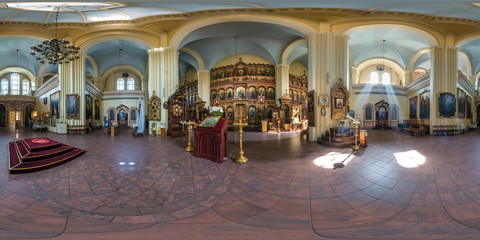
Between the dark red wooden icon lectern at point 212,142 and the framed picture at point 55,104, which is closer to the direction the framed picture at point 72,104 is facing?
the dark red wooden icon lectern

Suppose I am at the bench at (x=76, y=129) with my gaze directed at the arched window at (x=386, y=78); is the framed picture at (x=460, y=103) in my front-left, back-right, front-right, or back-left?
front-right

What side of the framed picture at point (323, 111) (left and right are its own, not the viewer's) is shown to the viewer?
front

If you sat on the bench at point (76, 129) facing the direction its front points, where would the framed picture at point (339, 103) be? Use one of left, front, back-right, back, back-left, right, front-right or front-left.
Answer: front-left

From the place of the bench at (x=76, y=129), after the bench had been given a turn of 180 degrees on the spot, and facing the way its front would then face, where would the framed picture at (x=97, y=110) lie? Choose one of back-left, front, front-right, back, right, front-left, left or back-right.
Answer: front

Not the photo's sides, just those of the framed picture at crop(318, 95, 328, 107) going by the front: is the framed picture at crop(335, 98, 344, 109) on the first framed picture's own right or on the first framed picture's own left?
on the first framed picture's own left

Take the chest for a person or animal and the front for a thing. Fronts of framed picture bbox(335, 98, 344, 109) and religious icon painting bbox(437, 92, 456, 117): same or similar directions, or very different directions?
same or similar directions

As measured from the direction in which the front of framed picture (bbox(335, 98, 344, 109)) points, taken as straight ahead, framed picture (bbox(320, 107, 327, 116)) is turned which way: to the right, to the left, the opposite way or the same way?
the same way

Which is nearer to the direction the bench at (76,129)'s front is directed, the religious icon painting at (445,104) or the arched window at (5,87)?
the religious icon painting

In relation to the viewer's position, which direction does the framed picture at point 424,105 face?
facing the viewer and to the left of the viewer
